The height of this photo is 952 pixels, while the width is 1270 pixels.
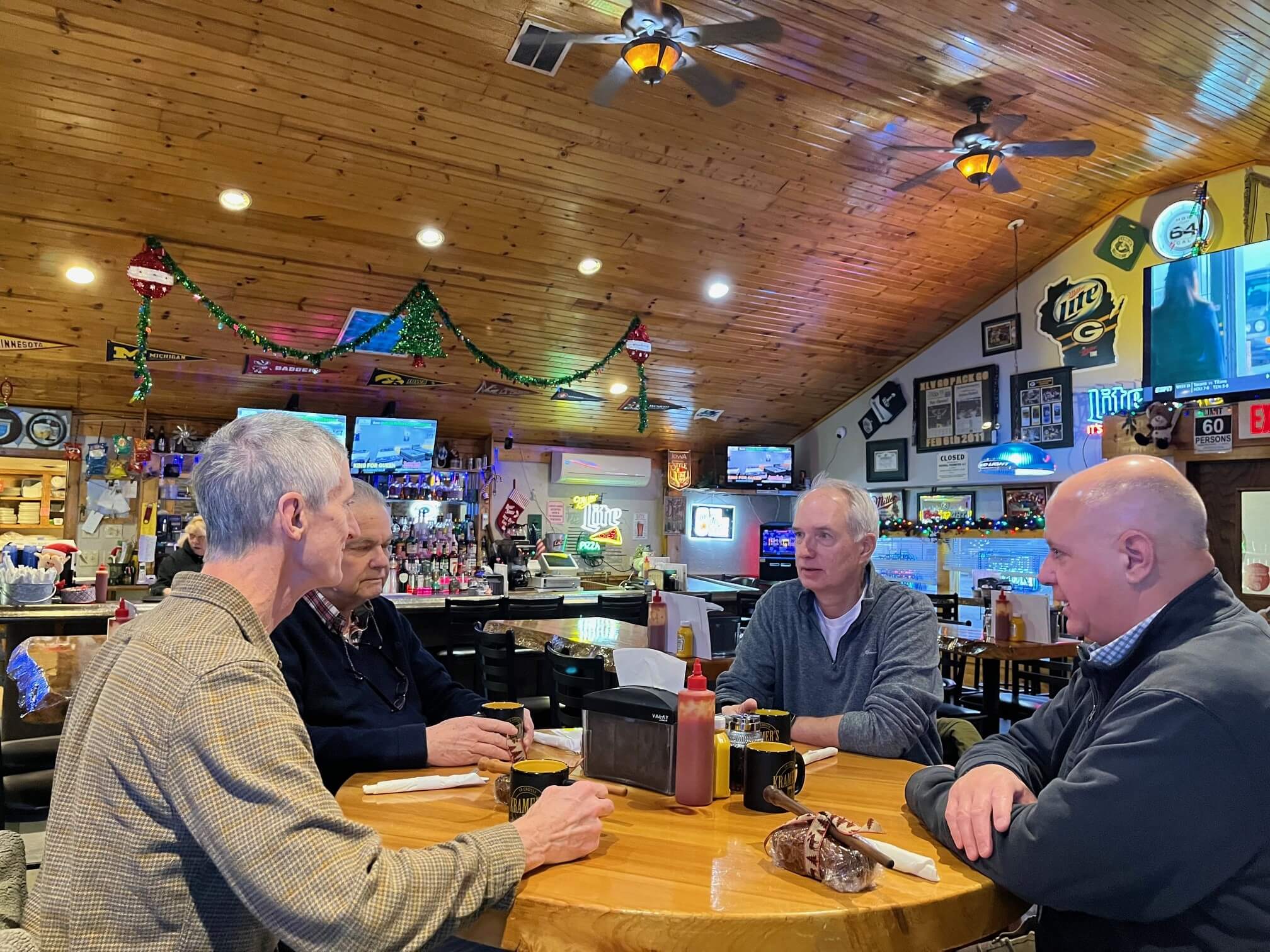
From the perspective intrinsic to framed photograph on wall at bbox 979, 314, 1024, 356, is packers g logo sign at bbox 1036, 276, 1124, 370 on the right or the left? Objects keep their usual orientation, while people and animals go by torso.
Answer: on its left

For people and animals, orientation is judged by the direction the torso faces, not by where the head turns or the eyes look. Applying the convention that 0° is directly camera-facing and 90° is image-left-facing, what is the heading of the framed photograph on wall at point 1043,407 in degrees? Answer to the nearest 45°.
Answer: approximately 45°

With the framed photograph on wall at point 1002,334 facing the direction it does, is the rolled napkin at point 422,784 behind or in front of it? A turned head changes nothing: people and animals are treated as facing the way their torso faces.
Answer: in front

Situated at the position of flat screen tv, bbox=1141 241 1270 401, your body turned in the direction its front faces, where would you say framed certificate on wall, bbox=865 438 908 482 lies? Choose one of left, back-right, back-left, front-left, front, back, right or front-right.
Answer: right

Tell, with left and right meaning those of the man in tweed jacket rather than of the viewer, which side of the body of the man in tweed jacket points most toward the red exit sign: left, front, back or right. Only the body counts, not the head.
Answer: front

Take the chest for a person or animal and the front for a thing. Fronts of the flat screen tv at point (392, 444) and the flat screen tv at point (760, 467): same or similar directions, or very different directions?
same or similar directions

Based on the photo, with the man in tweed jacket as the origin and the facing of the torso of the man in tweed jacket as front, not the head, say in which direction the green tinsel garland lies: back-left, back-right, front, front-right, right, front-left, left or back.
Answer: front-left

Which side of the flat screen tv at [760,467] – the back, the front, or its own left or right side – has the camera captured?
front

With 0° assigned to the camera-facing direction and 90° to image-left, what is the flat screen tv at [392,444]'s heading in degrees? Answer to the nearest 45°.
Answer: approximately 0°

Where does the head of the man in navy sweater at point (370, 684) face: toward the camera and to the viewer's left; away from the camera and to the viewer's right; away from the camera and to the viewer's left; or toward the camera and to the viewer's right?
toward the camera and to the viewer's right

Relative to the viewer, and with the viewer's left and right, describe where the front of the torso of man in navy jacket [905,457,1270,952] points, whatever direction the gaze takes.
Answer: facing to the left of the viewer

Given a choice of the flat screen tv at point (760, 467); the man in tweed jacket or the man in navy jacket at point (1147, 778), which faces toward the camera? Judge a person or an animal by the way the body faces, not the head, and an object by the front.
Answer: the flat screen tv

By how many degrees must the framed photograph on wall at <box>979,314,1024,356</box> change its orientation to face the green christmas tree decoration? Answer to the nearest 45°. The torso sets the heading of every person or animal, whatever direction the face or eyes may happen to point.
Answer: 0° — it already faces it

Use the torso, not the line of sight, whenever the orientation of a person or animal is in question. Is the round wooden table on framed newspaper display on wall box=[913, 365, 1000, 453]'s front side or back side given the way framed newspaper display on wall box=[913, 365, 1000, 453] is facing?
on the front side

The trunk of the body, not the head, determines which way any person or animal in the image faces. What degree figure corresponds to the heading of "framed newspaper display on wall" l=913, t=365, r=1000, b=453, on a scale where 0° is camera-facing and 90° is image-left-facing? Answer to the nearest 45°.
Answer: approximately 45°

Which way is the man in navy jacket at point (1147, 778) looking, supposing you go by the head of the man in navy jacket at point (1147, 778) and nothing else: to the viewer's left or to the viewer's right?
to the viewer's left

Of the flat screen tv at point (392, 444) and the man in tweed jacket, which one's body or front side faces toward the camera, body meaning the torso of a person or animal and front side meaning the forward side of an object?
the flat screen tv

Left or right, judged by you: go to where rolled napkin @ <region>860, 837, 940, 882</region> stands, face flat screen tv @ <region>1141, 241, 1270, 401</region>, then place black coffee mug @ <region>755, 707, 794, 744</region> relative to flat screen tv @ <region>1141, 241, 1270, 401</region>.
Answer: left

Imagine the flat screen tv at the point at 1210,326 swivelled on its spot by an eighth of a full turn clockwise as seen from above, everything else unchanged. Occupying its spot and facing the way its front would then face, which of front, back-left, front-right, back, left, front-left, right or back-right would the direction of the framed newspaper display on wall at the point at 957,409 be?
front-right

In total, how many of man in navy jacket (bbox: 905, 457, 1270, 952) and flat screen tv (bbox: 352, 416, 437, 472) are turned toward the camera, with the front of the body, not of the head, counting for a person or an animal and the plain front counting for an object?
1
